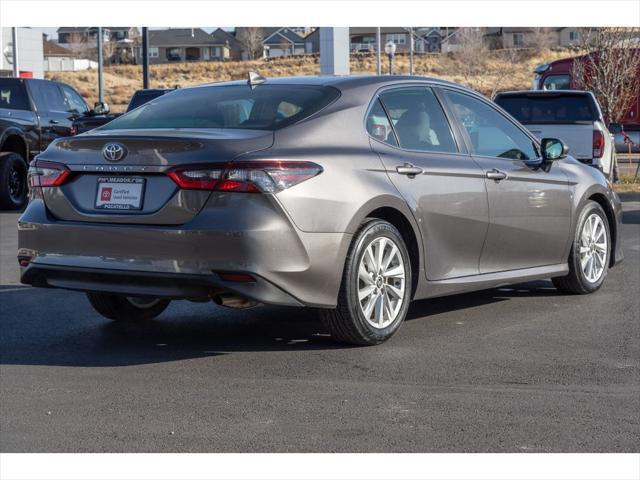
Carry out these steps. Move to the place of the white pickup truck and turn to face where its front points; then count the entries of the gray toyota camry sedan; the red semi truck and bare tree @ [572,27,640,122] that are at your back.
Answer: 1

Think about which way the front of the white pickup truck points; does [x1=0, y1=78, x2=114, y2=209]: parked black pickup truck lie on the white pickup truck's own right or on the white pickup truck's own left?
on the white pickup truck's own left

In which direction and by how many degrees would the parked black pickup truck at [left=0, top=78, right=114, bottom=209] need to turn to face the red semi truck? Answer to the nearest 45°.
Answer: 0° — it already faces it

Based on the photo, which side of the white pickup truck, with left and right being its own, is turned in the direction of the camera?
back

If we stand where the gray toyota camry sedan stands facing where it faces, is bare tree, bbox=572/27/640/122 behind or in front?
in front

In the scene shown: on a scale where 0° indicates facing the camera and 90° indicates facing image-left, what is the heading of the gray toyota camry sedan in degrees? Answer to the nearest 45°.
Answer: approximately 225°

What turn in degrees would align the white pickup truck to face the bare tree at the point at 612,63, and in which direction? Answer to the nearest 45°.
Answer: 0° — it already faces it

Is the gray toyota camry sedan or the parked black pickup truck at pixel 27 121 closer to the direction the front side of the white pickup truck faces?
the parked black pickup truck

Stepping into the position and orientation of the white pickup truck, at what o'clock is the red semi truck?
The red semi truck is roughly at 12 o'clock from the white pickup truck.
